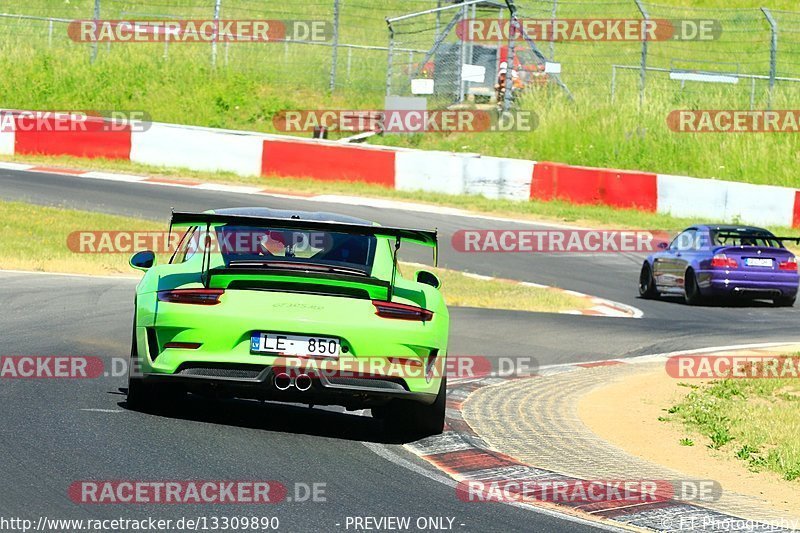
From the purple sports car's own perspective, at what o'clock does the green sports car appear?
The green sports car is roughly at 8 o'clock from the purple sports car.

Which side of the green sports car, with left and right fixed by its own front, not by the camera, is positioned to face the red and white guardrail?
front

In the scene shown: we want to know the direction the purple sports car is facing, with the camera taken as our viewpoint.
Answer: facing away from the viewer and to the left of the viewer

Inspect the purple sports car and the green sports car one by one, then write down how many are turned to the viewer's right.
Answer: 0

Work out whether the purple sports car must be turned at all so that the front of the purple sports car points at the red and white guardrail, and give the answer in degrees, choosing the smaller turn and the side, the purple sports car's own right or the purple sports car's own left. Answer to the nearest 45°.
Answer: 0° — it already faces it

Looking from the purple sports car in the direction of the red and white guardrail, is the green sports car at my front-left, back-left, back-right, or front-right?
back-left

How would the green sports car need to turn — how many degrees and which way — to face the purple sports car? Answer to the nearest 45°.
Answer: approximately 45° to its right

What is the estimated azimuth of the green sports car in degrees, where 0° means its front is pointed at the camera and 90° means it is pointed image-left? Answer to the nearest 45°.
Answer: approximately 180°

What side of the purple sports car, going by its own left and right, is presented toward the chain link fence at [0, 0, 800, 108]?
front

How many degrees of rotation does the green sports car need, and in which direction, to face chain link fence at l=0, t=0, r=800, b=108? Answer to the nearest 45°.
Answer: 0° — it already faces it
